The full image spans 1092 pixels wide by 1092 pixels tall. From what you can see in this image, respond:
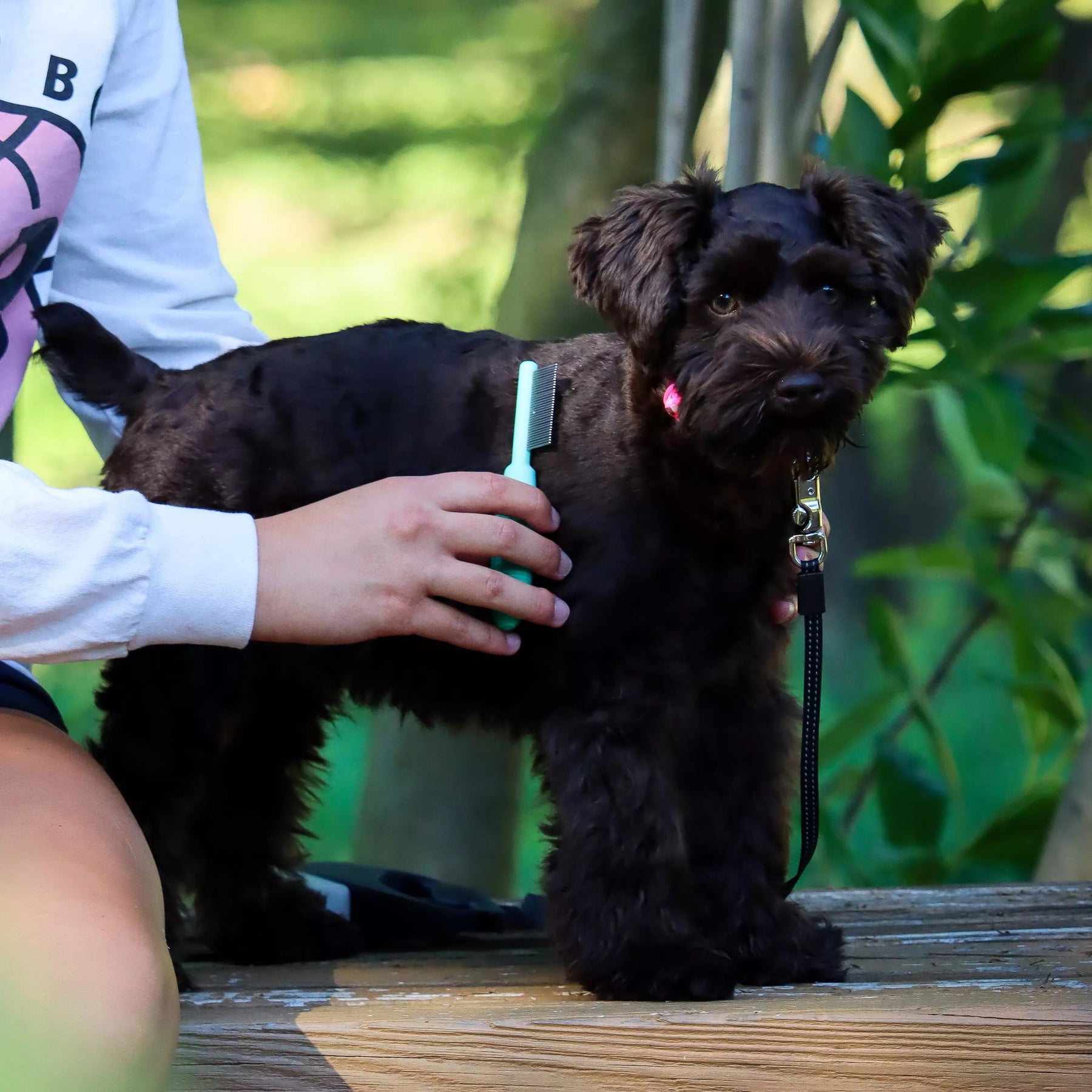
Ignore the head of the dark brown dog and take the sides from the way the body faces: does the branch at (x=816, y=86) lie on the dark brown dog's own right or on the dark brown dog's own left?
on the dark brown dog's own left

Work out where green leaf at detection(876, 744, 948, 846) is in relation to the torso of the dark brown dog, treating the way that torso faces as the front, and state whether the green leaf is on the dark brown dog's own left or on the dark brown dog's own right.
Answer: on the dark brown dog's own left

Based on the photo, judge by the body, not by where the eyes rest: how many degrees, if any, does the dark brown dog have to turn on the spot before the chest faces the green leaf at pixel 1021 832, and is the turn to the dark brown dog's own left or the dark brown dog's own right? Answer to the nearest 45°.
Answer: approximately 45° to the dark brown dog's own left

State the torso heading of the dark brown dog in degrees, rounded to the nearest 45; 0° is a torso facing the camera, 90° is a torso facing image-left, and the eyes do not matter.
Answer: approximately 270°

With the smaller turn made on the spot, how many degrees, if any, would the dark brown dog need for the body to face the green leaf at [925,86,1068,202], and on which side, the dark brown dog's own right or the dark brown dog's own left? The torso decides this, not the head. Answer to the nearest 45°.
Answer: approximately 45° to the dark brown dog's own left

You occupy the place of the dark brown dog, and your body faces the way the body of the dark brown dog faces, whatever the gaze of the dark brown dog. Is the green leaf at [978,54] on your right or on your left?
on your left

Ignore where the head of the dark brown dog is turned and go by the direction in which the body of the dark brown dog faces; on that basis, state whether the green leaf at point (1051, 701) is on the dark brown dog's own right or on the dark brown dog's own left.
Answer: on the dark brown dog's own left

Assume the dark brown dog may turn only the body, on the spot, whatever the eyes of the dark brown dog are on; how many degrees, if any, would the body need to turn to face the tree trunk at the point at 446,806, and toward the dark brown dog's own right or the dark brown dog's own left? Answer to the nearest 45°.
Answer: approximately 90° to the dark brown dog's own left

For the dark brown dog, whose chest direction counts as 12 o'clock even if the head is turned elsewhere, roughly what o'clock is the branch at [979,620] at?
The branch is roughly at 10 o'clock from the dark brown dog.
